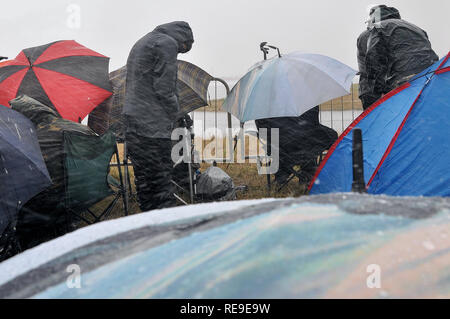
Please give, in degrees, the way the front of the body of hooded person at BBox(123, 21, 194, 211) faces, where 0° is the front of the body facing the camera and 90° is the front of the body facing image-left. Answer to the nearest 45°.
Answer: approximately 270°

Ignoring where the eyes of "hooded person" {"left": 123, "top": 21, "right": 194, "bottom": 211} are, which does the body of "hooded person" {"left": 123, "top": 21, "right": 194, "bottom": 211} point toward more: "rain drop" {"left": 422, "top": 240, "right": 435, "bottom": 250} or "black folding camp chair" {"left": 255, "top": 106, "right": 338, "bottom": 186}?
the black folding camp chair

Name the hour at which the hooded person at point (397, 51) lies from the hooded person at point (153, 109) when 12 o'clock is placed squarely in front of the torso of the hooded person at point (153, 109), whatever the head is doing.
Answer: the hooded person at point (397, 51) is roughly at 12 o'clock from the hooded person at point (153, 109).

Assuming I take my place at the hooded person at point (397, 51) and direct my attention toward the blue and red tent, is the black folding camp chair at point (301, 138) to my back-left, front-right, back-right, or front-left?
back-right

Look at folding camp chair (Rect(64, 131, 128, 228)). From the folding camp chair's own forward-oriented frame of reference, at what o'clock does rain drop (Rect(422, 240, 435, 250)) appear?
The rain drop is roughly at 4 o'clock from the folding camp chair.

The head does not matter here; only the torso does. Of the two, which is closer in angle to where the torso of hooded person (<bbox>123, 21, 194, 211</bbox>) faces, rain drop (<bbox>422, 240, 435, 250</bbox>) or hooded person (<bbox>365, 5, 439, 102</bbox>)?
the hooded person

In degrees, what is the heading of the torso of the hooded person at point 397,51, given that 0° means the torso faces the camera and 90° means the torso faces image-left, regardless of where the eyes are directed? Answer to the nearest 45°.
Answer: approximately 135°

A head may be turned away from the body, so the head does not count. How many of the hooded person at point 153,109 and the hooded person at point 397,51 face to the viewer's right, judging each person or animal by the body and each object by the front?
1
